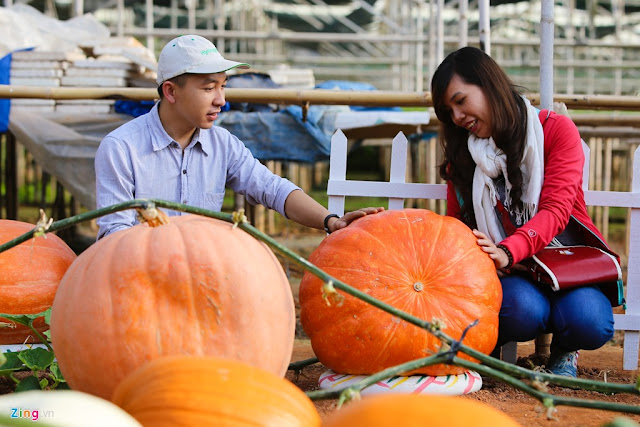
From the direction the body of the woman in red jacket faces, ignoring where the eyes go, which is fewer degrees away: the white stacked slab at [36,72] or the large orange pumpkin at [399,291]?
the large orange pumpkin

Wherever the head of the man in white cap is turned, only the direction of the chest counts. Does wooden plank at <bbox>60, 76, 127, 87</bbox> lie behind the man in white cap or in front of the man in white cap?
behind

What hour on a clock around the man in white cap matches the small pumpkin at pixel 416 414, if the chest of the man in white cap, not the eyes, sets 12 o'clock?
The small pumpkin is roughly at 1 o'clock from the man in white cap.

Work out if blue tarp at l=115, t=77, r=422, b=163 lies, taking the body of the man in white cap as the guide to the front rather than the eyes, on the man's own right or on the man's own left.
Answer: on the man's own left

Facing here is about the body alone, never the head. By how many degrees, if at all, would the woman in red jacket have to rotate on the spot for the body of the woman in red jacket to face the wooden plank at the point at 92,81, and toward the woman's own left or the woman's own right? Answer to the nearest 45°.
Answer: approximately 90° to the woman's own right

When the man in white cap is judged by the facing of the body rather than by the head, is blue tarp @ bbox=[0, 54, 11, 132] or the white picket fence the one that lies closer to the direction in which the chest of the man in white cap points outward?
the white picket fence

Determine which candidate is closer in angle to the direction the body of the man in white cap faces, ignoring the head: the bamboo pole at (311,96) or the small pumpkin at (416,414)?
the small pumpkin

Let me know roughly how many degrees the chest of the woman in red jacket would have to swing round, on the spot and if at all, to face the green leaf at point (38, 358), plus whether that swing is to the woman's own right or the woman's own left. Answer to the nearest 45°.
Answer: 0° — they already face it

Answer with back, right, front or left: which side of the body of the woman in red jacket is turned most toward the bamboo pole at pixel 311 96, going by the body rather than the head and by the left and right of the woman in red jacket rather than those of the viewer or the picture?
right

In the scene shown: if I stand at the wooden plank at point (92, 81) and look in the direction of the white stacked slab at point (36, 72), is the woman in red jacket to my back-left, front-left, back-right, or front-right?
back-left

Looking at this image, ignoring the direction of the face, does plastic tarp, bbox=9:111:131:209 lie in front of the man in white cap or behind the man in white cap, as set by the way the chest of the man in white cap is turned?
behind

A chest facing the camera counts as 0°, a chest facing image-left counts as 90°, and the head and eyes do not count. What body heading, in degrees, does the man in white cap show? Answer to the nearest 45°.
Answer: approximately 315°

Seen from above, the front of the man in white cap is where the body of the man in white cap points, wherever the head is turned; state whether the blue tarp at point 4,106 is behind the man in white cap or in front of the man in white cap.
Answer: behind

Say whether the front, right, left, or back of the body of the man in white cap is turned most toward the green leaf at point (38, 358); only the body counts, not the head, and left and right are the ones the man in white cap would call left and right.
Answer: right
